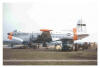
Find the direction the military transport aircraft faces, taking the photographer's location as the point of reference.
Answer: facing to the left of the viewer
